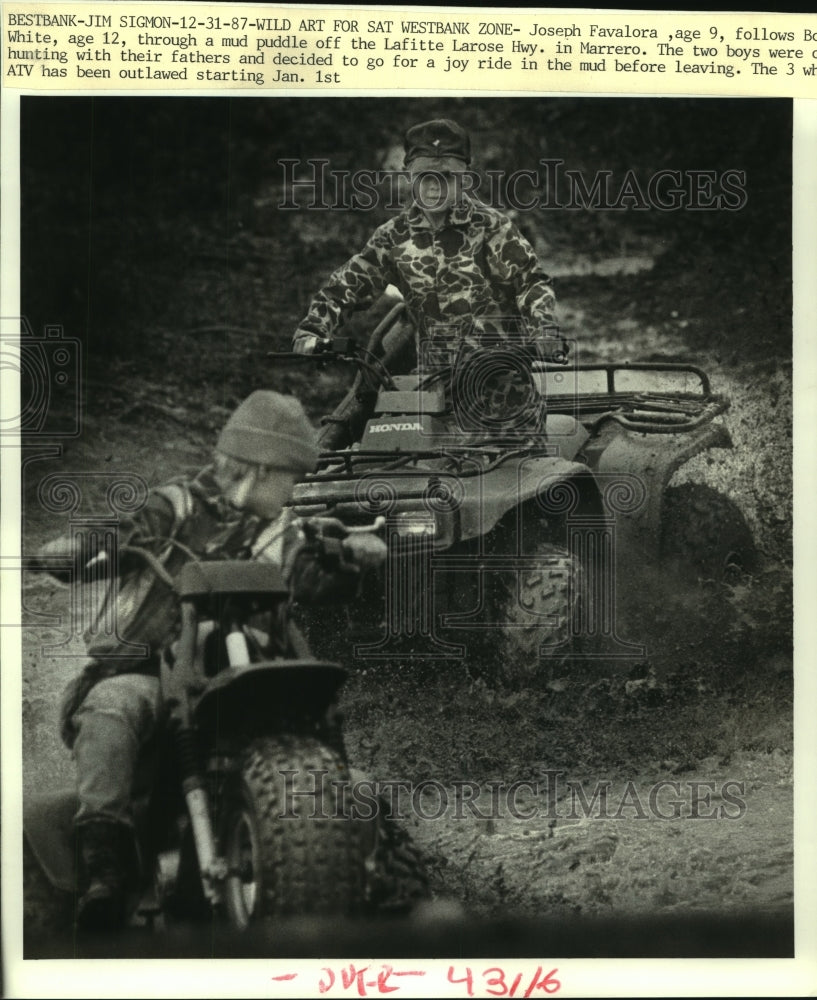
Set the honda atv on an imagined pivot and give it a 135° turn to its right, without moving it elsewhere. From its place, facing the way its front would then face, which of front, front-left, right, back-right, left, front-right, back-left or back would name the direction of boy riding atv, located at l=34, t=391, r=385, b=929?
left

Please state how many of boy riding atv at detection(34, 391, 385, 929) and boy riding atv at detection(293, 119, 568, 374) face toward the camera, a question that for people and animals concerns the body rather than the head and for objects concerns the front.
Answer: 2

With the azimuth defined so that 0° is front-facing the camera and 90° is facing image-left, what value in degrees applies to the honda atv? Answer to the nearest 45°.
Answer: approximately 45°

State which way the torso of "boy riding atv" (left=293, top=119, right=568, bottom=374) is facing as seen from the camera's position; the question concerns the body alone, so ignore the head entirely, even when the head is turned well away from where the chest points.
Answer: toward the camera

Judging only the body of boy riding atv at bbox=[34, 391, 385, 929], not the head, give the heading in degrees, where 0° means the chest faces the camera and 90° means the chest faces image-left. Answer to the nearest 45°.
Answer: approximately 0°
